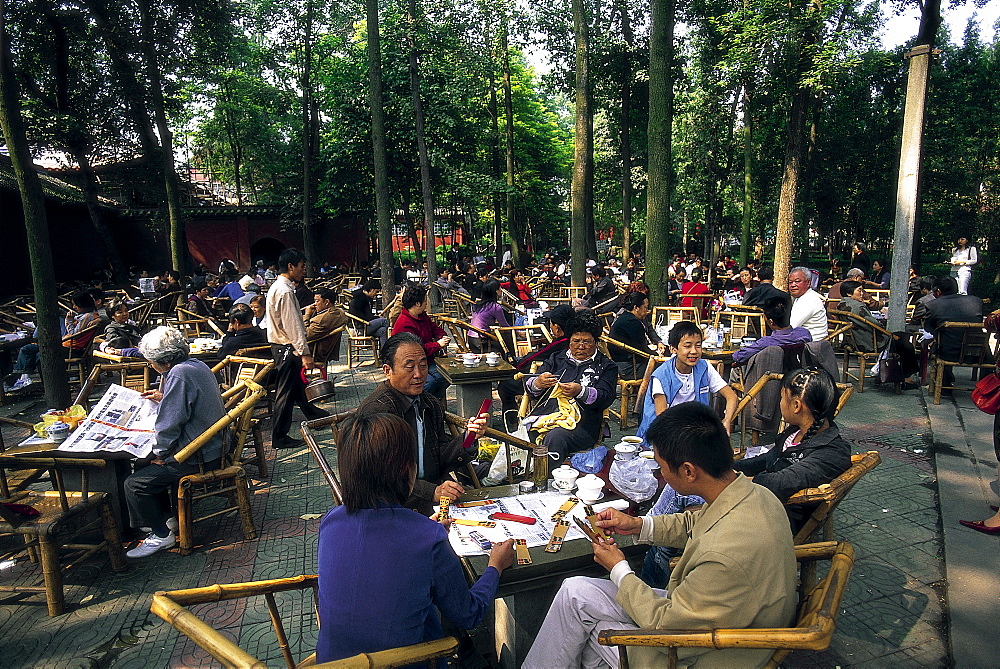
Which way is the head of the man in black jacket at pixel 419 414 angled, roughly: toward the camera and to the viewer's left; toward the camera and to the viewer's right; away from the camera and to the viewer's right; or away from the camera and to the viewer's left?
toward the camera and to the viewer's right

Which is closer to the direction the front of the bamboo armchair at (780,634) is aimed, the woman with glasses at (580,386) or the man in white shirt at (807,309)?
the woman with glasses

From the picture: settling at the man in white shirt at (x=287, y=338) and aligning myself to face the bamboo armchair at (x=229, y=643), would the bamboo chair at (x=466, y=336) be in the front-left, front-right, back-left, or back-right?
back-left

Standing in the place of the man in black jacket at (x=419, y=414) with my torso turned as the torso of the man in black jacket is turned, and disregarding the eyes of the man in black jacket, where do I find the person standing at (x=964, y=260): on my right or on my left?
on my left

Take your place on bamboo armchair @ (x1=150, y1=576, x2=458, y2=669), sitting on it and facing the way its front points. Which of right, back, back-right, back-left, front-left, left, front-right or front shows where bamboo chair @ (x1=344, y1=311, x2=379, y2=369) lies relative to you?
front-left

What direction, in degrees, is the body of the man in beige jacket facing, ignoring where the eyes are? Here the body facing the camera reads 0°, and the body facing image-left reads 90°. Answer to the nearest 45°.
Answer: approximately 90°

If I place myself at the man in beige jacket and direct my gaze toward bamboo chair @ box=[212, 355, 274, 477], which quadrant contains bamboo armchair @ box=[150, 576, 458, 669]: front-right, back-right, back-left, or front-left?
front-left

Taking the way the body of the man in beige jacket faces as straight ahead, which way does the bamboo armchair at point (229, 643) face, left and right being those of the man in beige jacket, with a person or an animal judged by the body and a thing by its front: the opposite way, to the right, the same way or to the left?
to the right

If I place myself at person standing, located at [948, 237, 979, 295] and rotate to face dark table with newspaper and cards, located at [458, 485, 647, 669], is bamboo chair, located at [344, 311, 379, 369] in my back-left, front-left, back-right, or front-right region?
front-right

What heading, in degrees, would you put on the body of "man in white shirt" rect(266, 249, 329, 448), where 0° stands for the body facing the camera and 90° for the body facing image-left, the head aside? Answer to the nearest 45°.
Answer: approximately 270°

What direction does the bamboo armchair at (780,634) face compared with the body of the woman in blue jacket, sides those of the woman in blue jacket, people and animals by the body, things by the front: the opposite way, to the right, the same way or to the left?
to the left

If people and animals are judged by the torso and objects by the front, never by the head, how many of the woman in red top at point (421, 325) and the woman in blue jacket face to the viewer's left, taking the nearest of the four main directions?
0

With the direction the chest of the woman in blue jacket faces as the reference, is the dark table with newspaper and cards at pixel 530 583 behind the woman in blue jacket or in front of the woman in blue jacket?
in front

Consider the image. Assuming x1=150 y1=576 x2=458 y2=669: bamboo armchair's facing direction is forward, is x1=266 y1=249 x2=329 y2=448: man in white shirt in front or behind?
in front
